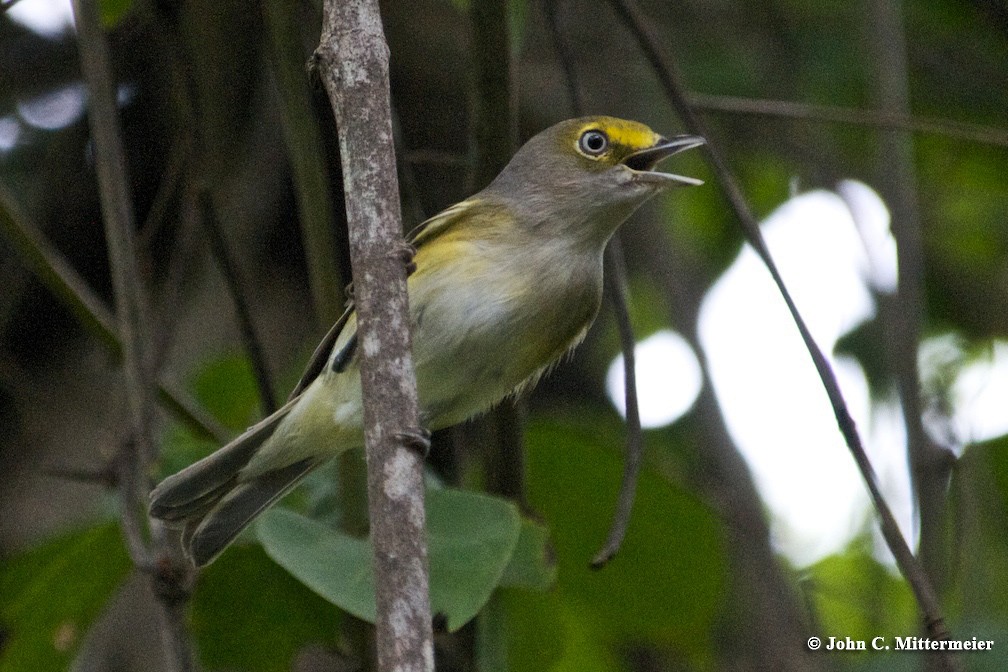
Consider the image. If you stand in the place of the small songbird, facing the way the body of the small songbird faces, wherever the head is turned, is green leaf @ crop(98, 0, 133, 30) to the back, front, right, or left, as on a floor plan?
back

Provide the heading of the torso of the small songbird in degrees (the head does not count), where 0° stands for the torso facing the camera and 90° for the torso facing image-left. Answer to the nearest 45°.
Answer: approximately 270°

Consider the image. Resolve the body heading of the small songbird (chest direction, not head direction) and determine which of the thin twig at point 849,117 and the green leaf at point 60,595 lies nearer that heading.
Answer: the thin twig

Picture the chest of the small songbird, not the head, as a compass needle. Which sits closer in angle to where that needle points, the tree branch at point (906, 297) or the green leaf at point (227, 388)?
the tree branch

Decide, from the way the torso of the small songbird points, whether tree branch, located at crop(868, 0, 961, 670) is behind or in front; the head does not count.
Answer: in front
